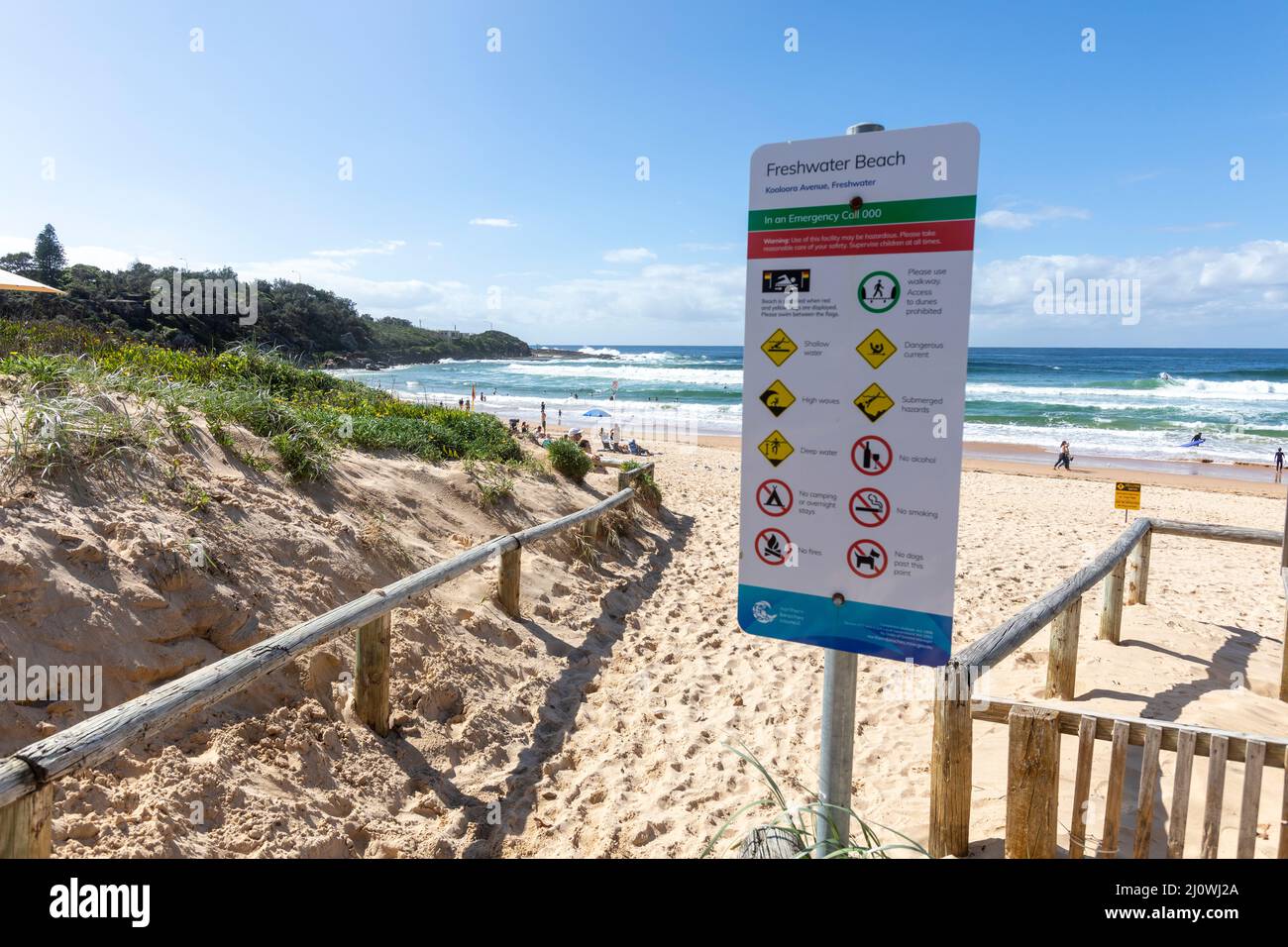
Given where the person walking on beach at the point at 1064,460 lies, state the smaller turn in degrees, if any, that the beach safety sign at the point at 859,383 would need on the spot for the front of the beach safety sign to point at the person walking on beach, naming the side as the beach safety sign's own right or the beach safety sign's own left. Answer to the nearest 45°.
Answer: approximately 180°

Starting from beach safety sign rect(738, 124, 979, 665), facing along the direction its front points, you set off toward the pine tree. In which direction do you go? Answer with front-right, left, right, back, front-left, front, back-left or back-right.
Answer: back-right

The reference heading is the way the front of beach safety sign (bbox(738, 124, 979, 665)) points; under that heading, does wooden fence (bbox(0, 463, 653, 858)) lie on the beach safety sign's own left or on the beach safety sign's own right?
on the beach safety sign's own right

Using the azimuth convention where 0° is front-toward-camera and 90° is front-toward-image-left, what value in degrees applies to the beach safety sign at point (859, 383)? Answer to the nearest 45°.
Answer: approximately 0°

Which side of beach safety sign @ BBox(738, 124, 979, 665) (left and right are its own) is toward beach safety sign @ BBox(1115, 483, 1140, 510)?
back

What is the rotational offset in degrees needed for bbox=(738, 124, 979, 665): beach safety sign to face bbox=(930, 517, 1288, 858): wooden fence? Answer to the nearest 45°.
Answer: approximately 135° to its left
